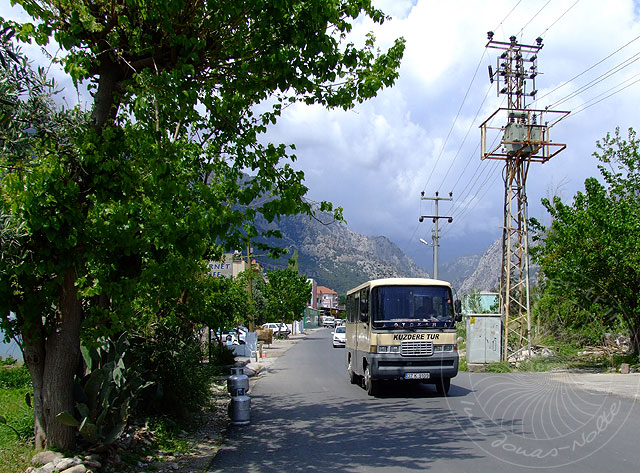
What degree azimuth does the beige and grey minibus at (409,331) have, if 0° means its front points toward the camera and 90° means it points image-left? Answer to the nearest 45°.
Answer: approximately 0°

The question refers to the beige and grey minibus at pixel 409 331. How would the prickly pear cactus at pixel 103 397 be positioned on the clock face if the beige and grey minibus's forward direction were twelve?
The prickly pear cactus is roughly at 1 o'clock from the beige and grey minibus.

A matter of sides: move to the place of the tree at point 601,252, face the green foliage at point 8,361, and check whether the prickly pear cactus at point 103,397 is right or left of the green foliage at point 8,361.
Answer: left

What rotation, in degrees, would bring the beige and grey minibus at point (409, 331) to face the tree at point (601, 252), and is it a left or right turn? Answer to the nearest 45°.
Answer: approximately 135° to its left

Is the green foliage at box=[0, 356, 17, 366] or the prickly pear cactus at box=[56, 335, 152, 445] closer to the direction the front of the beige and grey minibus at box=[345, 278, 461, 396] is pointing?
the prickly pear cactus

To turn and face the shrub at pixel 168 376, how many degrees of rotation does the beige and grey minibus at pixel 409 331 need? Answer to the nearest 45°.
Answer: approximately 45° to its right

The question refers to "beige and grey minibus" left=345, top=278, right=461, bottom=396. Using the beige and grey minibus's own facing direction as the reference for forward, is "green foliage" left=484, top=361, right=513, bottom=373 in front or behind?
behind
